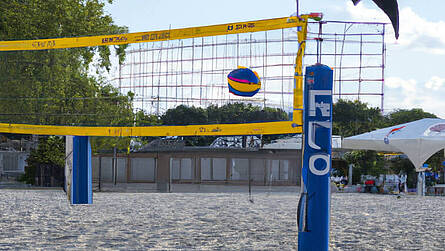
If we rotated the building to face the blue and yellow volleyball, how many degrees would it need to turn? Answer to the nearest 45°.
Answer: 0° — it already faces it

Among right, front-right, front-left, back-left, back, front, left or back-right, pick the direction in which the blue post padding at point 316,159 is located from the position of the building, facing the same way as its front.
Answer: front

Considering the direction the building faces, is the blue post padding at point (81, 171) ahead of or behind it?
ahead

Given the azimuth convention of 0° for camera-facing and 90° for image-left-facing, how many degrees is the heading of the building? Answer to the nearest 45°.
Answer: approximately 0°

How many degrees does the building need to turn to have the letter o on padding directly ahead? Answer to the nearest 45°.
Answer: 0° — it already faces it
